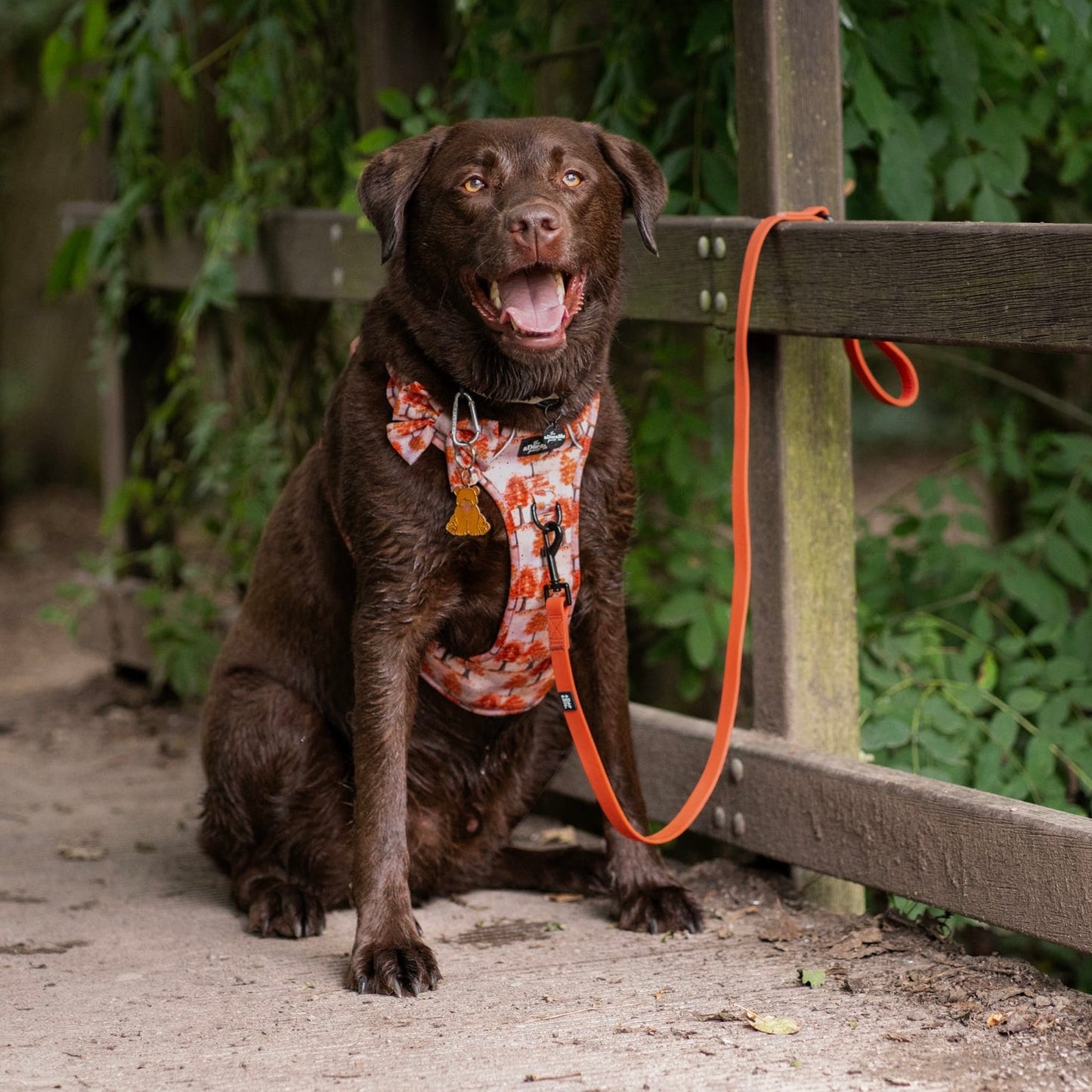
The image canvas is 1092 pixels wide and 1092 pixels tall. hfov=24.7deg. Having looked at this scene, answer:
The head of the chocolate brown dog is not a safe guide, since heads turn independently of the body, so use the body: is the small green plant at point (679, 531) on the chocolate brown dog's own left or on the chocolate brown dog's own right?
on the chocolate brown dog's own left

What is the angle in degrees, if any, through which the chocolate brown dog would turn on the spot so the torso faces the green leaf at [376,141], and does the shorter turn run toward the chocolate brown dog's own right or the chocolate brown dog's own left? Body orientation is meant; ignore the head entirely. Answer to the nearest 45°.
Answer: approximately 135° to the chocolate brown dog's own left

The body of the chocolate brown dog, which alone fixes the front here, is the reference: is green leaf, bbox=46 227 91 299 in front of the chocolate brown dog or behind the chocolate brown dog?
behind

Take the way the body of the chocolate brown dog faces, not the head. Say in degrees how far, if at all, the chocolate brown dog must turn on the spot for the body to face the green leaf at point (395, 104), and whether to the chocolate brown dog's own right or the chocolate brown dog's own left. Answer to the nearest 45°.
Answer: approximately 135° to the chocolate brown dog's own left

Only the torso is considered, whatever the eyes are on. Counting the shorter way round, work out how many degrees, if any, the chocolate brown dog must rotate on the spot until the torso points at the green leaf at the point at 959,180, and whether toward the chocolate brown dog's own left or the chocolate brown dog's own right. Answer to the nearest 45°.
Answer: approximately 90° to the chocolate brown dog's own left

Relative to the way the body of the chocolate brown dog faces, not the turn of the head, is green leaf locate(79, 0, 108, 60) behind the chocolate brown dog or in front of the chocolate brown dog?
behind

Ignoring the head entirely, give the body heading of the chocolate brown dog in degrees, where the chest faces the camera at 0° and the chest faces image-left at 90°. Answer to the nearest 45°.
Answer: approximately 315°

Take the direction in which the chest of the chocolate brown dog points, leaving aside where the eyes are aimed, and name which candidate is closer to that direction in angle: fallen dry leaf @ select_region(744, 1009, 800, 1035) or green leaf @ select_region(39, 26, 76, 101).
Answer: the fallen dry leaf

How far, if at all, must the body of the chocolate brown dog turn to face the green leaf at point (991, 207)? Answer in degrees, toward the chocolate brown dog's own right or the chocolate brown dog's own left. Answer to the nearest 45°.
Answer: approximately 90° to the chocolate brown dog's own left

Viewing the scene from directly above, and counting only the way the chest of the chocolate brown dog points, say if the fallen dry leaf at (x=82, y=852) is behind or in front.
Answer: behind
